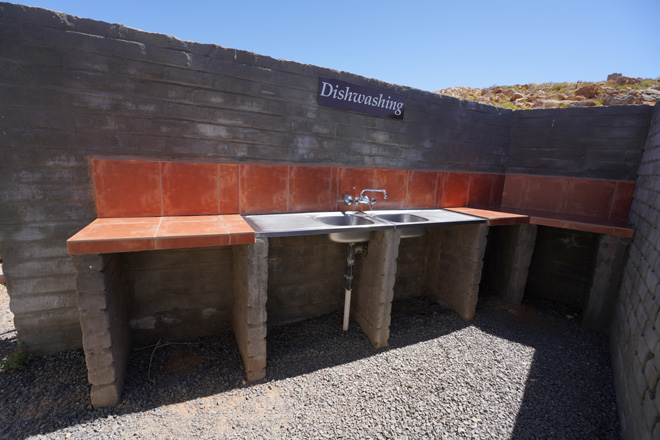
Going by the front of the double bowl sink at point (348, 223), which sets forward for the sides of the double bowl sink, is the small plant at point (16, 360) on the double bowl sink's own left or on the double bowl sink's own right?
on the double bowl sink's own right

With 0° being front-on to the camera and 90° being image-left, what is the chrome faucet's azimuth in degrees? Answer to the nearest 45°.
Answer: approximately 315°

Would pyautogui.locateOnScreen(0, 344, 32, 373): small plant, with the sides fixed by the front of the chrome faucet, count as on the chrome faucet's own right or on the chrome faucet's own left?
on the chrome faucet's own right
